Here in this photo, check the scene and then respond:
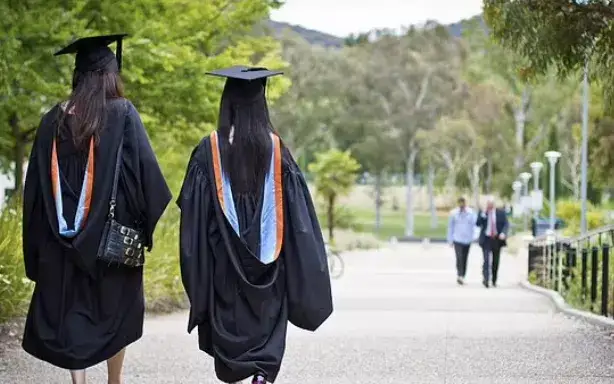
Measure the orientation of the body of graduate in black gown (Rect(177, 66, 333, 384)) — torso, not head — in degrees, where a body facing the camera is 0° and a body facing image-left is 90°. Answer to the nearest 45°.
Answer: approximately 180°

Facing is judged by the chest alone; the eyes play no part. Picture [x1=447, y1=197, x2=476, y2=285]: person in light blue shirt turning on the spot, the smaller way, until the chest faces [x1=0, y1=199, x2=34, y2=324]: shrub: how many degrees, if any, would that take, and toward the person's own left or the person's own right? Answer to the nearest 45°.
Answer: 0° — they already face it

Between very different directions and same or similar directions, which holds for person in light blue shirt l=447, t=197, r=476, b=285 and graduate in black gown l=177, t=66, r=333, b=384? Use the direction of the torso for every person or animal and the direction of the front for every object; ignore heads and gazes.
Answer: very different directions

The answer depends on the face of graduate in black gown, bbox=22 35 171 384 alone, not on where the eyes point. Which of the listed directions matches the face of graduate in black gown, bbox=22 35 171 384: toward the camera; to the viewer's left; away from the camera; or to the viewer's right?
away from the camera

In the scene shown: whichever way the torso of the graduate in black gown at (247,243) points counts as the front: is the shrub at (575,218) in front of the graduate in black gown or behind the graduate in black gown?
in front

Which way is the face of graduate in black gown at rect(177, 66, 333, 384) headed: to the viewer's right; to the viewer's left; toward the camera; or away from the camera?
away from the camera

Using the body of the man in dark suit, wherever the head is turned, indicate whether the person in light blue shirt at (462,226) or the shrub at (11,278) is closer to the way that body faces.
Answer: the shrub

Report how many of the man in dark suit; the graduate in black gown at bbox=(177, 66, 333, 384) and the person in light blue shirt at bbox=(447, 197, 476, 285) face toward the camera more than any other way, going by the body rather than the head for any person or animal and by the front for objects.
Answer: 2

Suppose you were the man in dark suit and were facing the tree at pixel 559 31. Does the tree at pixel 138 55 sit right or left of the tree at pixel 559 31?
right

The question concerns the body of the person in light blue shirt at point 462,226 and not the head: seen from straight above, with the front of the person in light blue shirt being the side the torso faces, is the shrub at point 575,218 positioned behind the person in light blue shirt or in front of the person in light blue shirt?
behind

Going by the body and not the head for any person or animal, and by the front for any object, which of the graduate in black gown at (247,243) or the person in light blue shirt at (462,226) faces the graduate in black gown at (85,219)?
the person in light blue shirt

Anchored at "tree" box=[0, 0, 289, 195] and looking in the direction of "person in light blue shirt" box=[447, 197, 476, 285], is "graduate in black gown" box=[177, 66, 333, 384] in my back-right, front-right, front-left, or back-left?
back-right
